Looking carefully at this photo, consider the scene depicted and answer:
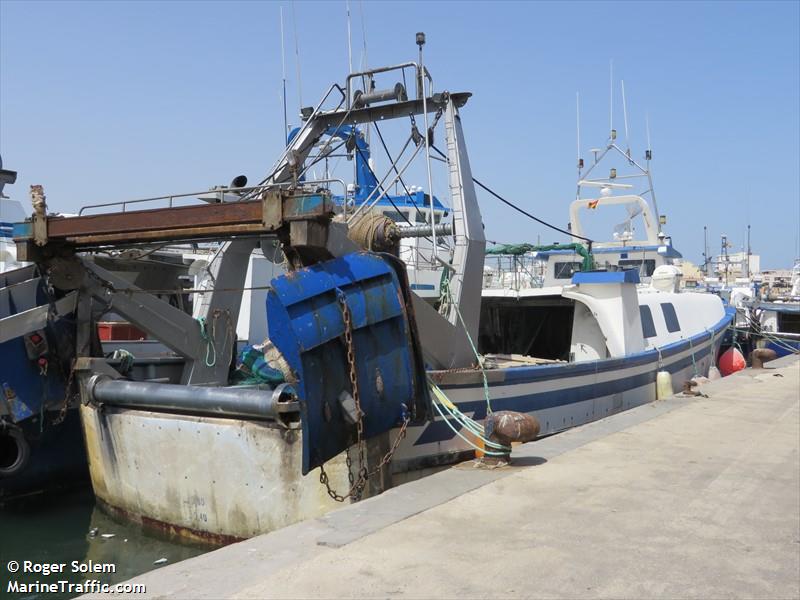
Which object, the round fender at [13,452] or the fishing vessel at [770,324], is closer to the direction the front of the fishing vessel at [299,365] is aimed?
the fishing vessel

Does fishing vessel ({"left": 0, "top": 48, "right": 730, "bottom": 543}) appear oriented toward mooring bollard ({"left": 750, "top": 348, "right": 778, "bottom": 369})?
yes

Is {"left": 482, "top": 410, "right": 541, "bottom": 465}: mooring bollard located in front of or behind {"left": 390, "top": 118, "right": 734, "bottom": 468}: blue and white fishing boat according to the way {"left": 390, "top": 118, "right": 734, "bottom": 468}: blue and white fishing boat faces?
behind

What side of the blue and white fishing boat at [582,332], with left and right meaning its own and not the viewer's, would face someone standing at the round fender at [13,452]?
back

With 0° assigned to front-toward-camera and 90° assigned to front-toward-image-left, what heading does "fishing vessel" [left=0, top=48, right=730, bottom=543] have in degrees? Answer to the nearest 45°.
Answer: approximately 225°
